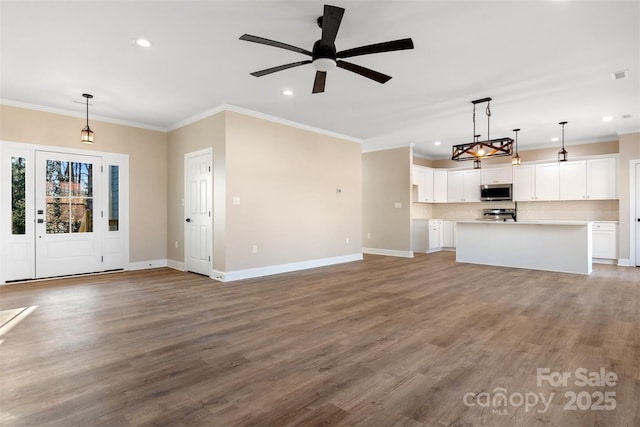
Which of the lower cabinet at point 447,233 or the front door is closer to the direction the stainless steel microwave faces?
the front door

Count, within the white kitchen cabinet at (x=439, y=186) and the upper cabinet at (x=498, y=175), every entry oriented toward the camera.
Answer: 2

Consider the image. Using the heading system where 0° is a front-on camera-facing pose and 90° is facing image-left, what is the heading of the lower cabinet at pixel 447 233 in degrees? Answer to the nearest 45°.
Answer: approximately 0°

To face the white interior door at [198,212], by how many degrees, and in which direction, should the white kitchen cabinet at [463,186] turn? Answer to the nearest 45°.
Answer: approximately 45° to its right

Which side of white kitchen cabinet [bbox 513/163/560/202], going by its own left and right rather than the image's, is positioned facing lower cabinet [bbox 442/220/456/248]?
right

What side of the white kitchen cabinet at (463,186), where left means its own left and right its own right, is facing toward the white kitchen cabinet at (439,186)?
right

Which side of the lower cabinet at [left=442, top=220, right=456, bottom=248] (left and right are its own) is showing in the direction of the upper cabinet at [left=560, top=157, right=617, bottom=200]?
left
